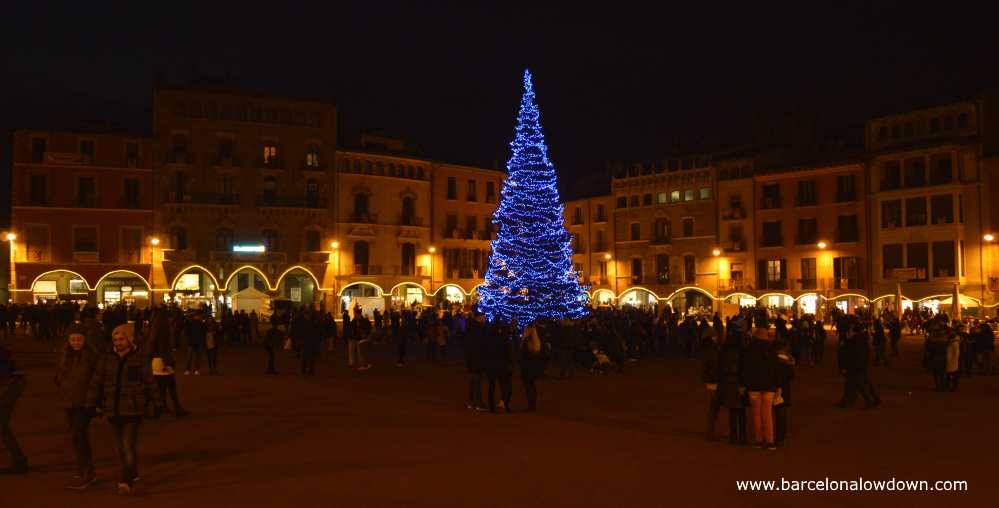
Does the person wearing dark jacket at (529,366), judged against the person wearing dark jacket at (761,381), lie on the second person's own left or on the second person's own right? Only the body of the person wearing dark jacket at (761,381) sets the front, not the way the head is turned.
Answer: on the second person's own left

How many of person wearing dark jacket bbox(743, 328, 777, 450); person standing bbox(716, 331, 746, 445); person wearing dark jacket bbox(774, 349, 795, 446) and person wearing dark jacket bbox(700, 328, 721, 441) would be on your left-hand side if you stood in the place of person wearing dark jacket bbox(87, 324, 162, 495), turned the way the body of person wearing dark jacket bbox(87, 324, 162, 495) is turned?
4

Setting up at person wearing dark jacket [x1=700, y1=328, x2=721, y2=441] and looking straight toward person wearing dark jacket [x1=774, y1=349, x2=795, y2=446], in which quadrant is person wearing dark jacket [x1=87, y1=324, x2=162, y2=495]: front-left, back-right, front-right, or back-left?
back-right

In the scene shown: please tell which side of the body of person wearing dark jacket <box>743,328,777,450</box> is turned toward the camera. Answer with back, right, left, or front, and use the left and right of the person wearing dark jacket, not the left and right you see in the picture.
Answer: back

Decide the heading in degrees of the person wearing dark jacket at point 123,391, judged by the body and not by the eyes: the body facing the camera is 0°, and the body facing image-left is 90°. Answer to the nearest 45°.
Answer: approximately 0°

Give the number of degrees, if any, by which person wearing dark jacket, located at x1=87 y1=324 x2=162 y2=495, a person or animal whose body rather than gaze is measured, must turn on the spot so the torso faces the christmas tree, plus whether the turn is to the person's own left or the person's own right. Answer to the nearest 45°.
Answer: approximately 135° to the person's own left

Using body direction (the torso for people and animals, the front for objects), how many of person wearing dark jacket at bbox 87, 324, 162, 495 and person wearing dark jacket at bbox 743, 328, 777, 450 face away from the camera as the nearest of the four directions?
1

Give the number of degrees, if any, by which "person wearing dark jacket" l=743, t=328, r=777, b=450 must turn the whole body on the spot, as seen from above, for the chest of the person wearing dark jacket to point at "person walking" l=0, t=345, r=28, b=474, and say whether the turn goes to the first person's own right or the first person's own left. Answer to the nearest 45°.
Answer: approximately 135° to the first person's own left

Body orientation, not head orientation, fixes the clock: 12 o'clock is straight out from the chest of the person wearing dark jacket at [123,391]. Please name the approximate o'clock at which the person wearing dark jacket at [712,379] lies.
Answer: the person wearing dark jacket at [712,379] is roughly at 9 o'clock from the person wearing dark jacket at [123,391].

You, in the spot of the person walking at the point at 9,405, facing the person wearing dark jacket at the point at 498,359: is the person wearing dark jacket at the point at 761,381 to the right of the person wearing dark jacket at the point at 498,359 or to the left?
right

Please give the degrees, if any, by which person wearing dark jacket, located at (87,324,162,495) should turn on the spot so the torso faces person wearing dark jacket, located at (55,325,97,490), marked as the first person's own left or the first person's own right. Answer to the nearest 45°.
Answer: approximately 135° to the first person's own right
